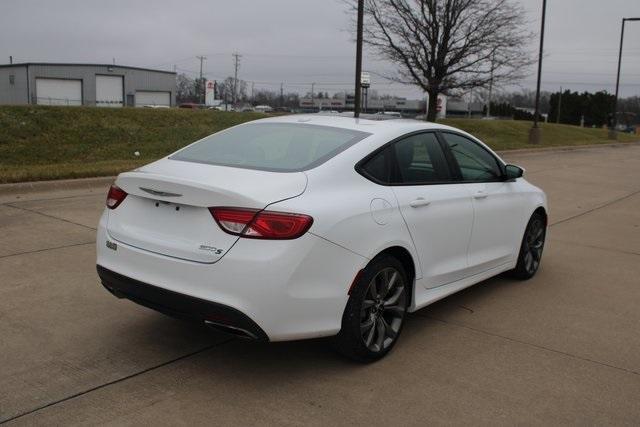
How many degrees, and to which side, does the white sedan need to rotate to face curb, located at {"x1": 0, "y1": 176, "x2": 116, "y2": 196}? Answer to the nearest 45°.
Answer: approximately 90° to its left

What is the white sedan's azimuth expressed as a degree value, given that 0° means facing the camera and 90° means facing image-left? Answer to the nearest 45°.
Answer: approximately 225°
